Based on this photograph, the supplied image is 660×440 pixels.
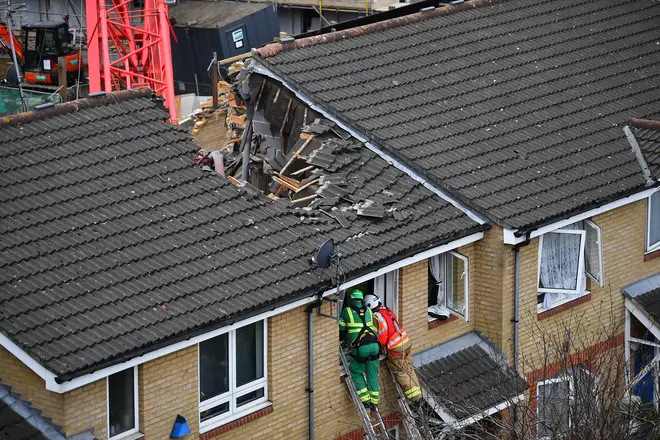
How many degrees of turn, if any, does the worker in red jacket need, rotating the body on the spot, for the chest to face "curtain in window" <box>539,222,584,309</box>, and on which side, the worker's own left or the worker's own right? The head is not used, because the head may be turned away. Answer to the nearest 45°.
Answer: approximately 90° to the worker's own right

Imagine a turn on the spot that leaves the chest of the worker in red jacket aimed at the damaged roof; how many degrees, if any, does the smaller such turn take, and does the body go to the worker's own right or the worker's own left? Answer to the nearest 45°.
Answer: approximately 45° to the worker's own left

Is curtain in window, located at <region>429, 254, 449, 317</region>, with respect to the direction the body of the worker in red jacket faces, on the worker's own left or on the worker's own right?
on the worker's own right

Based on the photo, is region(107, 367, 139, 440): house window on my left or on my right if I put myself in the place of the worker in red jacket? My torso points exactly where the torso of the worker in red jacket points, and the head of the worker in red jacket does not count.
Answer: on my left

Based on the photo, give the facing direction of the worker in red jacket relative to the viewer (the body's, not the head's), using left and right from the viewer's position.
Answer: facing away from the viewer and to the left of the viewer
